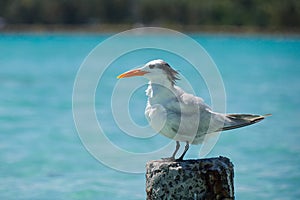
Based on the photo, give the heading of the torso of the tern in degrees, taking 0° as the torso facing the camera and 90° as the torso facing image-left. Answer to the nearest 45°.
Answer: approximately 90°
